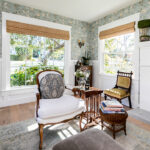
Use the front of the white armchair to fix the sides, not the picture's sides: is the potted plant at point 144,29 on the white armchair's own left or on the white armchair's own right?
on the white armchair's own left

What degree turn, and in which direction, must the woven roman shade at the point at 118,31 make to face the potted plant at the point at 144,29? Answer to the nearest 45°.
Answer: approximately 90° to its left

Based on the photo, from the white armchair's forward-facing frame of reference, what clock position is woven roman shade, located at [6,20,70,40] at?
The woven roman shade is roughly at 7 o'clock from the white armchair.

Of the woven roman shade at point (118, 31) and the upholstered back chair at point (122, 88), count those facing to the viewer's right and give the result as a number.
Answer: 0

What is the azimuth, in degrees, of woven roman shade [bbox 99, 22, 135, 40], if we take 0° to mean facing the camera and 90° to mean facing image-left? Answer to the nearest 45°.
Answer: approximately 45°

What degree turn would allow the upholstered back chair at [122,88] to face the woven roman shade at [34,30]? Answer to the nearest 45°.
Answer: approximately 45° to its right

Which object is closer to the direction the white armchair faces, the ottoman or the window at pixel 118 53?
the ottoman

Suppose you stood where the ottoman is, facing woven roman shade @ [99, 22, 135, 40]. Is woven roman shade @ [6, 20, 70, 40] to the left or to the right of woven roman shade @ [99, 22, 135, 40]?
left

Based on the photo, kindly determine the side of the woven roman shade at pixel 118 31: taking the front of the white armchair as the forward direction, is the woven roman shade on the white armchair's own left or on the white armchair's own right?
on the white armchair's own left

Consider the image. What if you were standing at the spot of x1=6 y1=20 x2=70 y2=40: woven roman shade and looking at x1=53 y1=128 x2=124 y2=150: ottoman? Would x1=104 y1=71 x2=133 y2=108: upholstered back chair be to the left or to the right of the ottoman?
left

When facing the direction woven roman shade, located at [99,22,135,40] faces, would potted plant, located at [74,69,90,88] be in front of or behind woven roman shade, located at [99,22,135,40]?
in front

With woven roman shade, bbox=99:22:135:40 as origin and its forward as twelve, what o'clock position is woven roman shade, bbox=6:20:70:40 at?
woven roman shade, bbox=6:20:70:40 is roughly at 1 o'clock from woven roman shade, bbox=99:22:135:40.

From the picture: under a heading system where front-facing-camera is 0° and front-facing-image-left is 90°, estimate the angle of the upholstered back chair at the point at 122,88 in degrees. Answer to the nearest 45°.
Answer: approximately 45°
